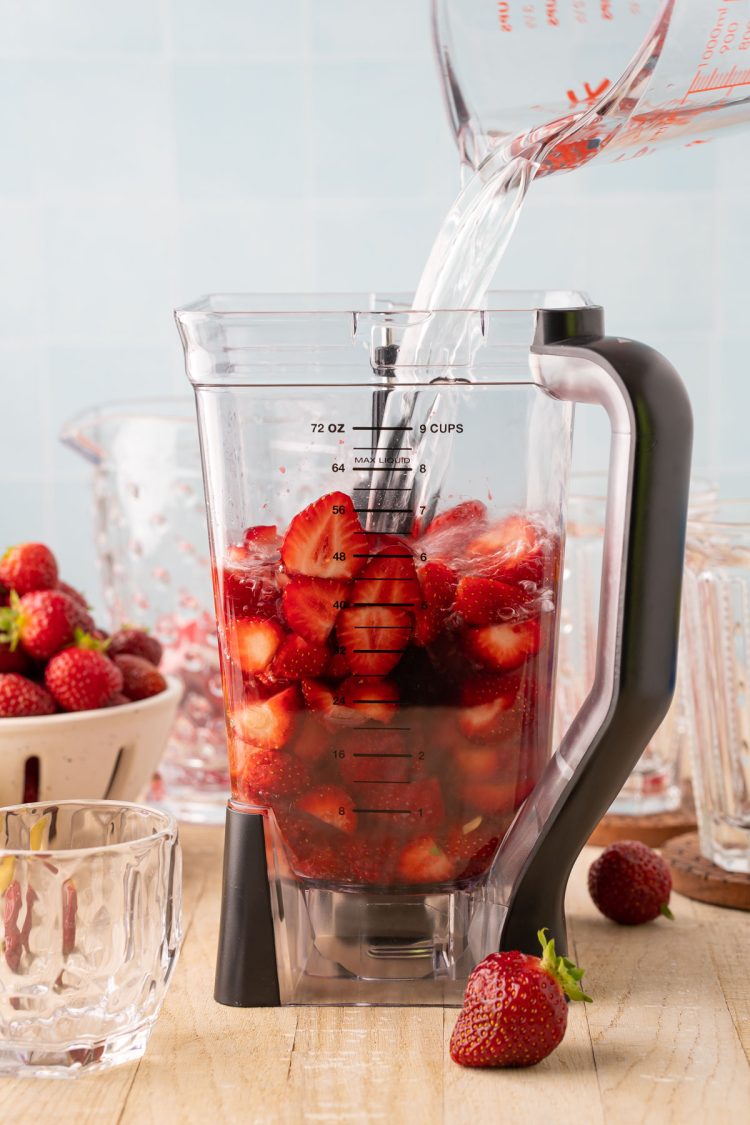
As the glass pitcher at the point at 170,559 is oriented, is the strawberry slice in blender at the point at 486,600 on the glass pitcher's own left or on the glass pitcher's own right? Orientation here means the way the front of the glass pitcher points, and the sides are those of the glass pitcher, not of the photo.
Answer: on the glass pitcher's own left

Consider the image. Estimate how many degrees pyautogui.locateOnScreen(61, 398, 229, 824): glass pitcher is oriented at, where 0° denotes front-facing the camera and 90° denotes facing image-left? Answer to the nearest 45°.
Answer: approximately 90°

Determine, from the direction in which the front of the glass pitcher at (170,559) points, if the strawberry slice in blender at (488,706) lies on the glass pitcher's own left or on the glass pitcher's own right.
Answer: on the glass pitcher's own left

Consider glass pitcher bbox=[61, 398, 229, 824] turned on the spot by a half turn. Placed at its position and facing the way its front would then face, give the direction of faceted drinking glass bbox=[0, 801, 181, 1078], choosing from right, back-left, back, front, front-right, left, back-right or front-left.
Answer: right
